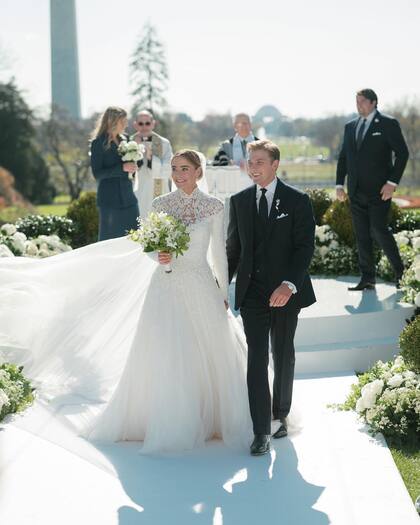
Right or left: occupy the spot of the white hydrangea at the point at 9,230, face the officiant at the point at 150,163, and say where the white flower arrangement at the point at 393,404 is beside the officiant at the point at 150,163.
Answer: right

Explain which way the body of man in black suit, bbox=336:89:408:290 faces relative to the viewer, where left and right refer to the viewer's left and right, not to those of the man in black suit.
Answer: facing the viewer and to the left of the viewer

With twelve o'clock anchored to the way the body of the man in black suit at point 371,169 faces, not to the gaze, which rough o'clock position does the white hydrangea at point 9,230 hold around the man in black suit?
The white hydrangea is roughly at 2 o'clock from the man in black suit.

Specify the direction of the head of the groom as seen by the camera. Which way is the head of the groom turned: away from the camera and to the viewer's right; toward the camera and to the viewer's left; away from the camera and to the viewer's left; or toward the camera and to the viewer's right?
toward the camera and to the viewer's left

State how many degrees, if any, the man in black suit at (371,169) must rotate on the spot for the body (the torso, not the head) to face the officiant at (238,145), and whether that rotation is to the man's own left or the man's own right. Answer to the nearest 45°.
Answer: approximately 90° to the man's own right

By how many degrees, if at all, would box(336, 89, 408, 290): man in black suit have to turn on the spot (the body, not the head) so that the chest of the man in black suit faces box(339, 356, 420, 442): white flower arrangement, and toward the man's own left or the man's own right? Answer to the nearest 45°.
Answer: approximately 45° to the man's own left

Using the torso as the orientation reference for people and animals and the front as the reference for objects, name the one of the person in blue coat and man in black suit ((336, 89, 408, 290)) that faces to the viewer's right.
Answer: the person in blue coat
